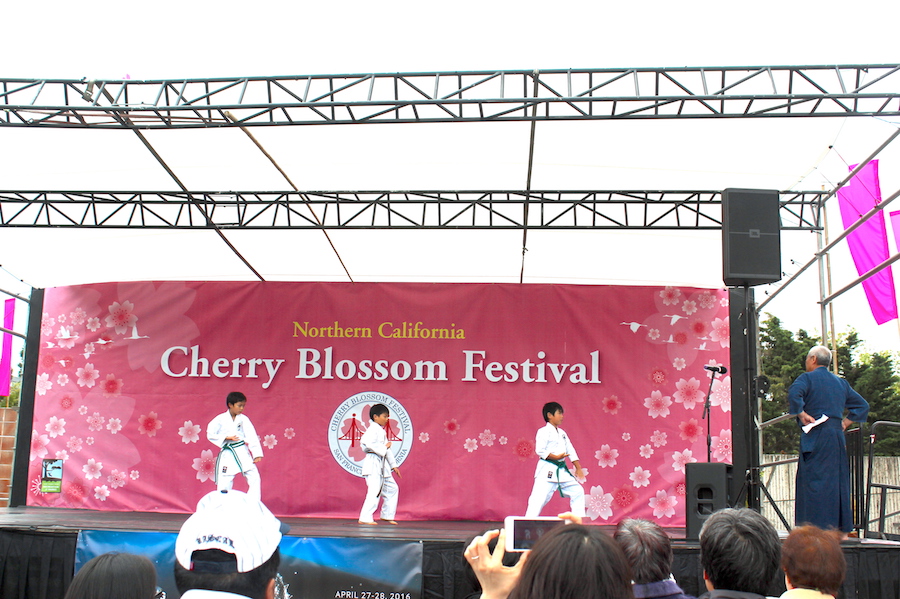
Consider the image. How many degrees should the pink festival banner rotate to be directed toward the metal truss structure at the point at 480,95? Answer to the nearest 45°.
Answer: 0° — it already faces it

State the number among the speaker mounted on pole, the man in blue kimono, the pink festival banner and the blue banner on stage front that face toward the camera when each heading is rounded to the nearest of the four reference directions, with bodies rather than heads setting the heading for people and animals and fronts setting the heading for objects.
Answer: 3

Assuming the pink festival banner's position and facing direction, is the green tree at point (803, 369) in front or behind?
behind

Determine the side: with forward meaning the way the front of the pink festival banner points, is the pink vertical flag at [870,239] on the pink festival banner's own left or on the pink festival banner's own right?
on the pink festival banner's own left

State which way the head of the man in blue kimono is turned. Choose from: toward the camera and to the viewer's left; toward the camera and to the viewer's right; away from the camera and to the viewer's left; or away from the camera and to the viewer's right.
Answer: away from the camera and to the viewer's left

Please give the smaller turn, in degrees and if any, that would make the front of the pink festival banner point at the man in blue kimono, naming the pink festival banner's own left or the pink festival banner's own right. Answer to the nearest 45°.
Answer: approximately 45° to the pink festival banner's own left

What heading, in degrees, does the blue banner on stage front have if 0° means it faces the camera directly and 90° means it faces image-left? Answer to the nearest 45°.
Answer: approximately 0°

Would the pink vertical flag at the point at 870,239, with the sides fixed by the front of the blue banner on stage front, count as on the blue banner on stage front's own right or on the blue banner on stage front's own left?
on the blue banner on stage front's own left

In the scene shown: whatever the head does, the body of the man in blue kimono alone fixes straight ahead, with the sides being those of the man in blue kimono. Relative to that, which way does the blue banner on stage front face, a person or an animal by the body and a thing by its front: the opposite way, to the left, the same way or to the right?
the opposite way

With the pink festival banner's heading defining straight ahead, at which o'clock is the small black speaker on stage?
The small black speaker on stage is roughly at 11 o'clock from the pink festival banner.

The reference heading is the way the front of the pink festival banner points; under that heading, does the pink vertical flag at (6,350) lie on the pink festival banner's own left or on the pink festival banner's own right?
on the pink festival banner's own right
